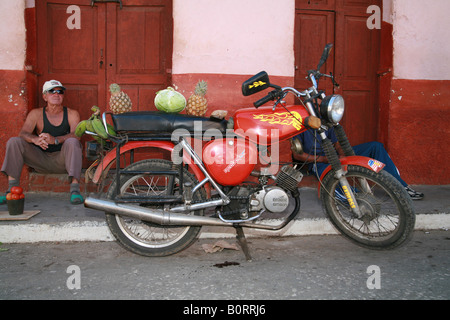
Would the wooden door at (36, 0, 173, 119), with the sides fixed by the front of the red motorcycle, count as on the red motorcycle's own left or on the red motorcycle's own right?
on the red motorcycle's own left

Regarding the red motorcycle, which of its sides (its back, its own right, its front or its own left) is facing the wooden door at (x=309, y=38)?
left

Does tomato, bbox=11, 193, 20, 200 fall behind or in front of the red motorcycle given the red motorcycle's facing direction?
behind

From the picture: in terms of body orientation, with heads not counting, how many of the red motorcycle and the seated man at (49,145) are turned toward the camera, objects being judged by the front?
1

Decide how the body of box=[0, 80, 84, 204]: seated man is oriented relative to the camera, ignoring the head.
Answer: toward the camera

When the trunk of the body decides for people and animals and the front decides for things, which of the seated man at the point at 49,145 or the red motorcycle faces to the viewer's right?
the red motorcycle

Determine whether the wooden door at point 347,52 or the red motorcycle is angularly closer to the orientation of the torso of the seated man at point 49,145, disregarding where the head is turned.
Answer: the red motorcycle

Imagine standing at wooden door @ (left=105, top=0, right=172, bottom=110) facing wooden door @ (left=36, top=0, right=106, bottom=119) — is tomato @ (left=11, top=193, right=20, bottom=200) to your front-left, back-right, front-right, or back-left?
front-left

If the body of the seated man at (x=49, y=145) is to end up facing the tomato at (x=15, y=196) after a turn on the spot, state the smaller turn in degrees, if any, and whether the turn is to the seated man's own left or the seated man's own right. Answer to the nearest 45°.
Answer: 0° — they already face it

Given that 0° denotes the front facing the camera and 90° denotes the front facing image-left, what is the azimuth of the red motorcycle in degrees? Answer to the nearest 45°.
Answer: approximately 270°

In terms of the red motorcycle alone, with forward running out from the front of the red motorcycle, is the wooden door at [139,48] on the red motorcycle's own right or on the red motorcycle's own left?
on the red motorcycle's own left

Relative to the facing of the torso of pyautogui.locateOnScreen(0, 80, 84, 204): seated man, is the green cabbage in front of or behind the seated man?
in front

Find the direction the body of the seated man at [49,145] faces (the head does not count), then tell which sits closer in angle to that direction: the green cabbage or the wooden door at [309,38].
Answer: the green cabbage
